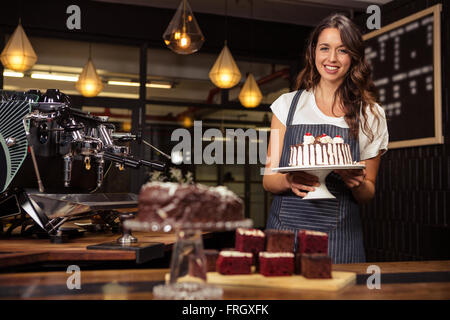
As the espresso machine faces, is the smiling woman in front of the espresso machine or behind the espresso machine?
in front

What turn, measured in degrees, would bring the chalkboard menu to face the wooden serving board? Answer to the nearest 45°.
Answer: approximately 45° to its left

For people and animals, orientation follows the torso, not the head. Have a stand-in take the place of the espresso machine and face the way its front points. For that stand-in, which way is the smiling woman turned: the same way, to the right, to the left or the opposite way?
to the right

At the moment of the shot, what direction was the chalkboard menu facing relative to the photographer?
facing the viewer and to the left of the viewer

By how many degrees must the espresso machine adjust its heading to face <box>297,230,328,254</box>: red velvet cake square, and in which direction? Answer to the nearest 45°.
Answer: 0° — it already faces it

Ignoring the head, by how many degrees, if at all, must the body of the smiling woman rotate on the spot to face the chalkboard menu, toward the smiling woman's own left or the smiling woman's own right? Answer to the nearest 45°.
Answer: approximately 180°

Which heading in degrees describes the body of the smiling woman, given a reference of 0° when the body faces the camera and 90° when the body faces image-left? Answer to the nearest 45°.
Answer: approximately 0°

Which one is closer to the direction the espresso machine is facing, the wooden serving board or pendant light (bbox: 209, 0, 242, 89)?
the wooden serving board

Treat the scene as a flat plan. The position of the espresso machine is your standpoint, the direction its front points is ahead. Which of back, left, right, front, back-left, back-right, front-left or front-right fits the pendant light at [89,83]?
back-left

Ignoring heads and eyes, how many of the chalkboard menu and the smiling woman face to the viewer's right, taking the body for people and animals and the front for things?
0

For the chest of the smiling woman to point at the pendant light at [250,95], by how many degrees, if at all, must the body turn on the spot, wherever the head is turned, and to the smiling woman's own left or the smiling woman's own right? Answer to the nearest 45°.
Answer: approximately 180°

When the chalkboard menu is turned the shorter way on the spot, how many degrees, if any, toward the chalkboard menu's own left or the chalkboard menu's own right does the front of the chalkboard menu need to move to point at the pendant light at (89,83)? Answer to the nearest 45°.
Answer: approximately 45° to the chalkboard menu's own right

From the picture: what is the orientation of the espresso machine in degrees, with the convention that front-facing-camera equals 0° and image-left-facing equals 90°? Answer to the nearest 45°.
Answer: approximately 315°

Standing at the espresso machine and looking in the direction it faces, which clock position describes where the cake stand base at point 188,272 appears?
The cake stand base is roughly at 1 o'clock from the espresso machine.

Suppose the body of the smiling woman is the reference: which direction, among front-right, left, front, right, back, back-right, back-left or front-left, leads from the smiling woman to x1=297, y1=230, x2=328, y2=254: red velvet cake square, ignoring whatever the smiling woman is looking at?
front

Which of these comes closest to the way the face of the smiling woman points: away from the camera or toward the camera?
toward the camera
